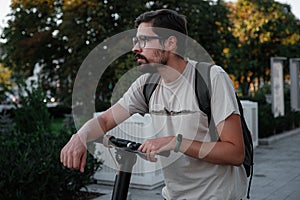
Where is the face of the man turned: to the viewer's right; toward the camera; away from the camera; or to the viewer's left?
to the viewer's left

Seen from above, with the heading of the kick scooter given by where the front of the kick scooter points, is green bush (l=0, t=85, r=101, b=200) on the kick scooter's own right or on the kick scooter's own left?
on the kick scooter's own right

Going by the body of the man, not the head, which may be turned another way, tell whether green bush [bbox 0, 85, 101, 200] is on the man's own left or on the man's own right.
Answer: on the man's own right

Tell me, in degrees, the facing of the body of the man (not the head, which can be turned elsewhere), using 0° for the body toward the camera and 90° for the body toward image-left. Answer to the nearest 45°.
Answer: approximately 45°

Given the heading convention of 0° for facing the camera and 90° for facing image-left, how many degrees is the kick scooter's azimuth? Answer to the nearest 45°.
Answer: approximately 45°
